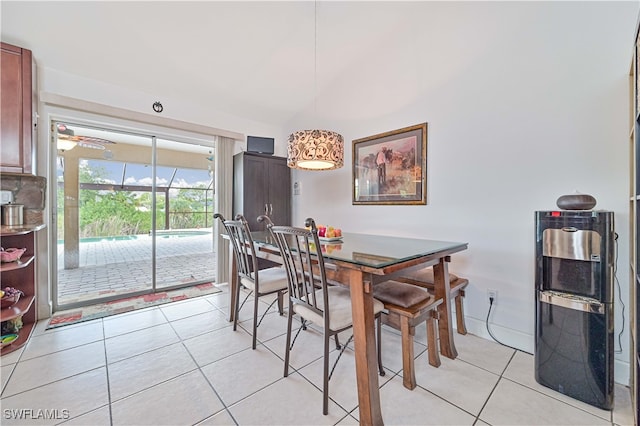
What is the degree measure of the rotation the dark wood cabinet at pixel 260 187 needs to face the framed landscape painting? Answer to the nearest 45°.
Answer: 0° — it already faces it

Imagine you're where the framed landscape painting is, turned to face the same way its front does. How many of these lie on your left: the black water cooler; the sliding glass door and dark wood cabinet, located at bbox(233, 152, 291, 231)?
1

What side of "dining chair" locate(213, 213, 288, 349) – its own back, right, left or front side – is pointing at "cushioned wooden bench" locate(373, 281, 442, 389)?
right

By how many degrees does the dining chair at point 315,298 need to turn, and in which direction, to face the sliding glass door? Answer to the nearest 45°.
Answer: approximately 90° to its left

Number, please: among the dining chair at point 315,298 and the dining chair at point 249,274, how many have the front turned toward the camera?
0

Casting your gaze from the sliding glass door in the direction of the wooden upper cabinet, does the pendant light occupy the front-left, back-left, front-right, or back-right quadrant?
front-left

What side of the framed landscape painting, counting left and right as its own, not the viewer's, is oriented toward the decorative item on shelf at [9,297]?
front

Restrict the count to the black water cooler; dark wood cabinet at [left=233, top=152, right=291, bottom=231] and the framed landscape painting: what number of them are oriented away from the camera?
0

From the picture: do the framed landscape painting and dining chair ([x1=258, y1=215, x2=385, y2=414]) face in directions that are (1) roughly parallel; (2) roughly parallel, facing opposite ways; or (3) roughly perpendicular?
roughly parallel, facing opposite ways

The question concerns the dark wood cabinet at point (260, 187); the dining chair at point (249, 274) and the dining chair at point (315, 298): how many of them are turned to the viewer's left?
0

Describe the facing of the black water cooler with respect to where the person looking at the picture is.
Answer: facing the viewer and to the left of the viewer

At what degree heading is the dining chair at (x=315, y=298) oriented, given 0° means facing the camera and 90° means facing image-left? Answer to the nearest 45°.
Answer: approximately 225°

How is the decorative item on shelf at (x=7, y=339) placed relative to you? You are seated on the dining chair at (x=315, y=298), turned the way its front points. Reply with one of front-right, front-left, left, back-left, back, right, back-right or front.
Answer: back-left
